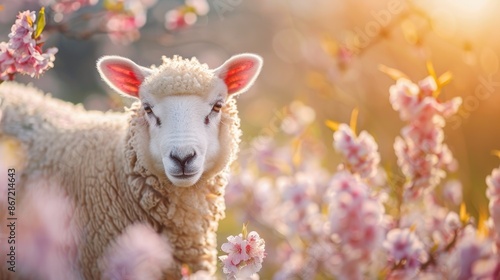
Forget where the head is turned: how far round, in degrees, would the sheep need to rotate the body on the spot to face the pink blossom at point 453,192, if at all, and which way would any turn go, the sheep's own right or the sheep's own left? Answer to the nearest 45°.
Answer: approximately 45° to the sheep's own left

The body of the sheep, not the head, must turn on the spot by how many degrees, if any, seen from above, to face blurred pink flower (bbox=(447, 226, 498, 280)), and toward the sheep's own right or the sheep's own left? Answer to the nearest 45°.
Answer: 0° — it already faces it

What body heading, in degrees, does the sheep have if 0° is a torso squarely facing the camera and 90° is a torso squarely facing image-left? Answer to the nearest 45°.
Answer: approximately 315°

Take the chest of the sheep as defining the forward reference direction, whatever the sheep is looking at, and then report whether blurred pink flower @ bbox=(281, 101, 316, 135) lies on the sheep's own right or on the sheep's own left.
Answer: on the sheep's own left

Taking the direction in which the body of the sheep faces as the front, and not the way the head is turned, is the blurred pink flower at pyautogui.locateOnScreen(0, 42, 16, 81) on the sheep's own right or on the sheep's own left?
on the sheep's own right
